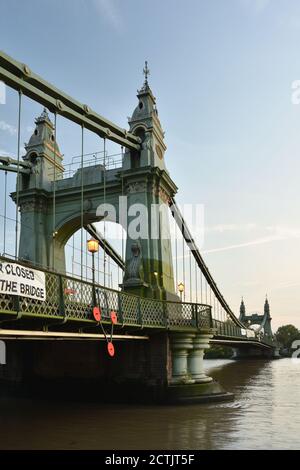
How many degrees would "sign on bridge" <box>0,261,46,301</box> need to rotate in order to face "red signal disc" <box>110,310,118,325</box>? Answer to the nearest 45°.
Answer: approximately 90° to its left

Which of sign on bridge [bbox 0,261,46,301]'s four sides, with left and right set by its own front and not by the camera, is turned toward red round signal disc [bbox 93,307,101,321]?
left
